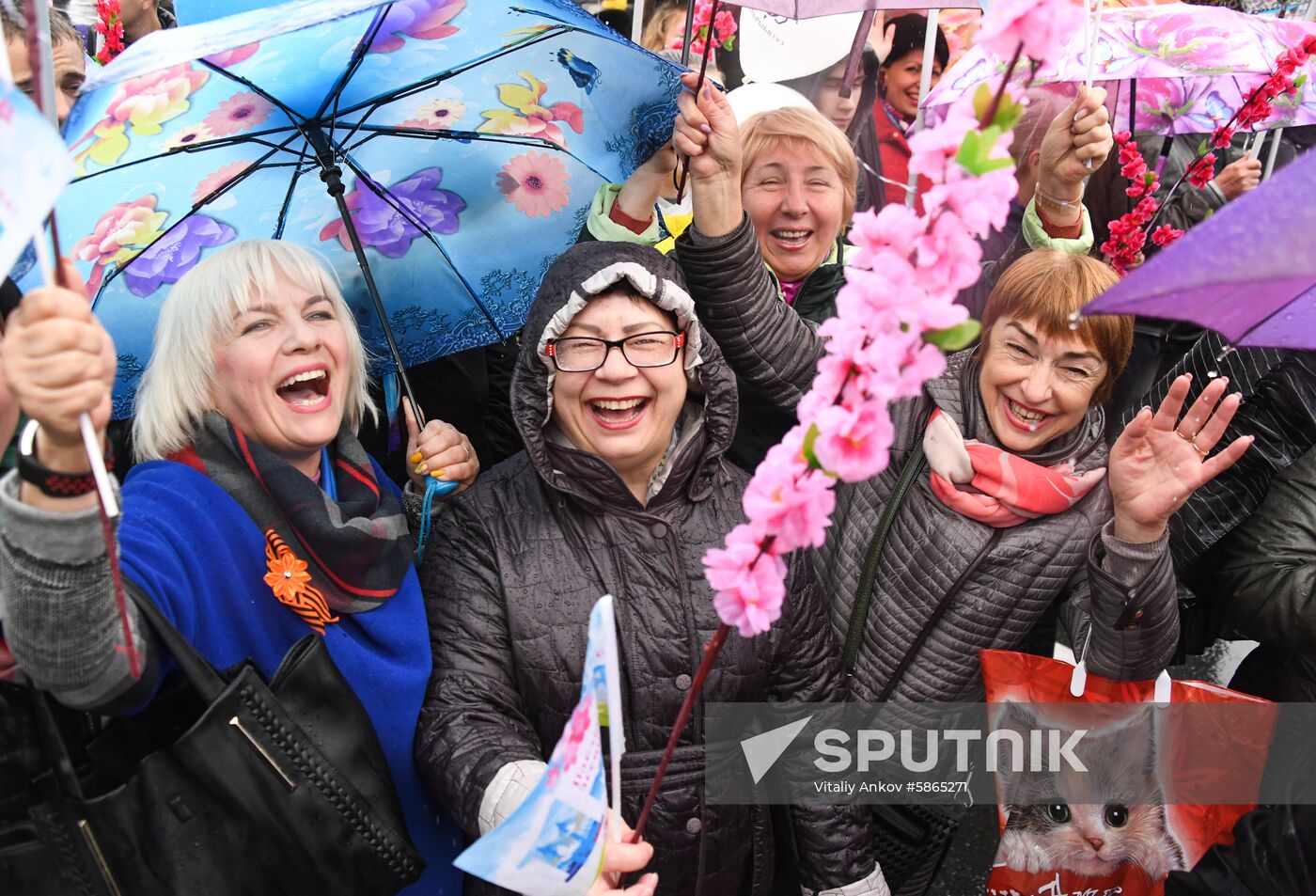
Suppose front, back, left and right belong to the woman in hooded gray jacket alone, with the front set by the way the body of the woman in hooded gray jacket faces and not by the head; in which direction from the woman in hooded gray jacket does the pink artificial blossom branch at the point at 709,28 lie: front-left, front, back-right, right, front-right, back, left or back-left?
back

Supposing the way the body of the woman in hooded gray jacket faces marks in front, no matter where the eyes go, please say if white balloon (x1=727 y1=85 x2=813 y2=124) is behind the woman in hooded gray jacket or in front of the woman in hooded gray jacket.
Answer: behind

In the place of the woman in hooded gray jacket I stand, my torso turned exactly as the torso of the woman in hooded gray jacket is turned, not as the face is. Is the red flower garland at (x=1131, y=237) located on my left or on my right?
on my left

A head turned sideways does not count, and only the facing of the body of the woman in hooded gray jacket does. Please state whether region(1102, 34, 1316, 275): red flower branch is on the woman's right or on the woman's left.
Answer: on the woman's left

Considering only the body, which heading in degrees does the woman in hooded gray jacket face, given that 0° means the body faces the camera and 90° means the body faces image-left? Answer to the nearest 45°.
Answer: approximately 0°

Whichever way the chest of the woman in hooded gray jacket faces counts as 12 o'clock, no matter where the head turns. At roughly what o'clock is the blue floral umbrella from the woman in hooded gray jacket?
The blue floral umbrella is roughly at 5 o'clock from the woman in hooded gray jacket.
